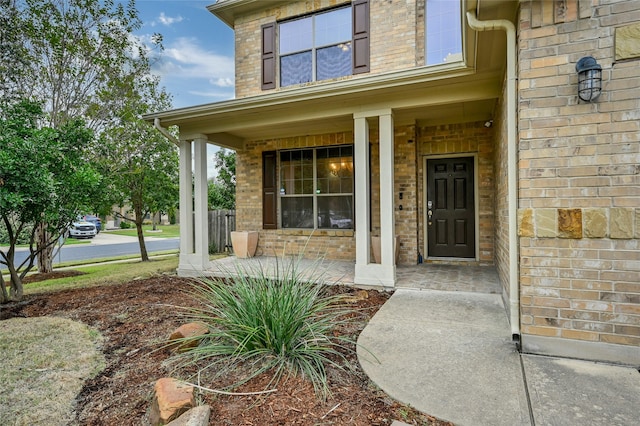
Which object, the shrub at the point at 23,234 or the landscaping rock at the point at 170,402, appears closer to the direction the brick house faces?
the landscaping rock

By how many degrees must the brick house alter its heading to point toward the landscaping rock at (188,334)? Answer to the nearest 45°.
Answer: approximately 45° to its right

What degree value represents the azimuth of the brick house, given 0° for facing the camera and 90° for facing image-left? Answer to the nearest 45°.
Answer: approximately 0°

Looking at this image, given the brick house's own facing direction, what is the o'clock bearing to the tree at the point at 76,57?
The tree is roughly at 3 o'clock from the brick house.

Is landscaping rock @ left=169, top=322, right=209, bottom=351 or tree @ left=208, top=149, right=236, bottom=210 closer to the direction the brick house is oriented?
the landscaping rock

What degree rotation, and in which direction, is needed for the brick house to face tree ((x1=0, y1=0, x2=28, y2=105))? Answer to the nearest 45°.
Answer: approximately 90° to its right

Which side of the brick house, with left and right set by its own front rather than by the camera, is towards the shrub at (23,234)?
right

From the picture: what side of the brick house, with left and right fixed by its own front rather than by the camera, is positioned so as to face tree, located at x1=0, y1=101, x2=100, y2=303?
right

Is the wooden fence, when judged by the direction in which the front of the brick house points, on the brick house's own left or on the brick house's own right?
on the brick house's own right

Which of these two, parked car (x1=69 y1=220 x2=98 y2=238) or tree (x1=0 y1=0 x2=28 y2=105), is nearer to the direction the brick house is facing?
the tree

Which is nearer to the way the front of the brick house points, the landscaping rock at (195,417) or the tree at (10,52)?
the landscaping rock
